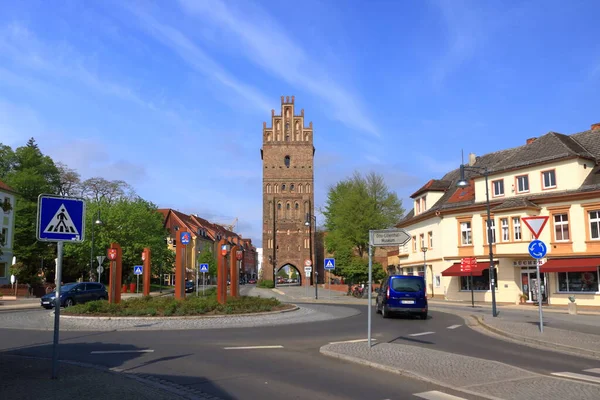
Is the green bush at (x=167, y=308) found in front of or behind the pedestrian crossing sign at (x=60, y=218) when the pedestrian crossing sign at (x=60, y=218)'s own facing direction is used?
behind

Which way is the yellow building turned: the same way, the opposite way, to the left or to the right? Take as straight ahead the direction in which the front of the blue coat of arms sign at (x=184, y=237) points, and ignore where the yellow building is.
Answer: to the right

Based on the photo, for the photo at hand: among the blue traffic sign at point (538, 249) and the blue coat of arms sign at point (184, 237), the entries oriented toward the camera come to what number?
2

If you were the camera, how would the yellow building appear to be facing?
facing the viewer and to the left of the viewer

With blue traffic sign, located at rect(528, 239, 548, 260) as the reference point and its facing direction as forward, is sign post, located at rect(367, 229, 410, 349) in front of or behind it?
in front

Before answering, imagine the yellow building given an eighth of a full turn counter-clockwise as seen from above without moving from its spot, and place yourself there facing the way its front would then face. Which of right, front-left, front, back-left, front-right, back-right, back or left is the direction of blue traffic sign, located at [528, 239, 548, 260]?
front

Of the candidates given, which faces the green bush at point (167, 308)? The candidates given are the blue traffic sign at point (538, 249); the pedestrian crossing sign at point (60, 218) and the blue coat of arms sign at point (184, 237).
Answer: the blue coat of arms sign at point (184, 237)

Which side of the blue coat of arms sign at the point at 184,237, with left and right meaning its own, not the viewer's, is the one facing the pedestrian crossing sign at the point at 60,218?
front

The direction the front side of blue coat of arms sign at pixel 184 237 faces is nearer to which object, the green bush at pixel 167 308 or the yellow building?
the green bush

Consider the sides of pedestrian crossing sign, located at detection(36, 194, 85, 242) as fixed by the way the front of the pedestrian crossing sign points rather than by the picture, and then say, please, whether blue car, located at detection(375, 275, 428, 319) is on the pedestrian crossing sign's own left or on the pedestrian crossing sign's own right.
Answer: on the pedestrian crossing sign's own left

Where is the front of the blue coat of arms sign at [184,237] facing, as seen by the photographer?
facing the viewer

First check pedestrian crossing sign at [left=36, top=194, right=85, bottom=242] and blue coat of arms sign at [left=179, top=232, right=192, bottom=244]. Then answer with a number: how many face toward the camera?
2

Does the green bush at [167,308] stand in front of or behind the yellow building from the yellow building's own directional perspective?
in front

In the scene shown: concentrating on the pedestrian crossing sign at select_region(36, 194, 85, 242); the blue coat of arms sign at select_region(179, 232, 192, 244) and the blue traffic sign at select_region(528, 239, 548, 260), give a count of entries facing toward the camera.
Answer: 3

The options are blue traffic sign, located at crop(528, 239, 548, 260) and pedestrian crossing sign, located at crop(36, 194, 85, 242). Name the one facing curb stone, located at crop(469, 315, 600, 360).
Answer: the blue traffic sign

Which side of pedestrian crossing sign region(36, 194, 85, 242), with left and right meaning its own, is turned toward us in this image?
front

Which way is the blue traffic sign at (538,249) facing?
toward the camera
